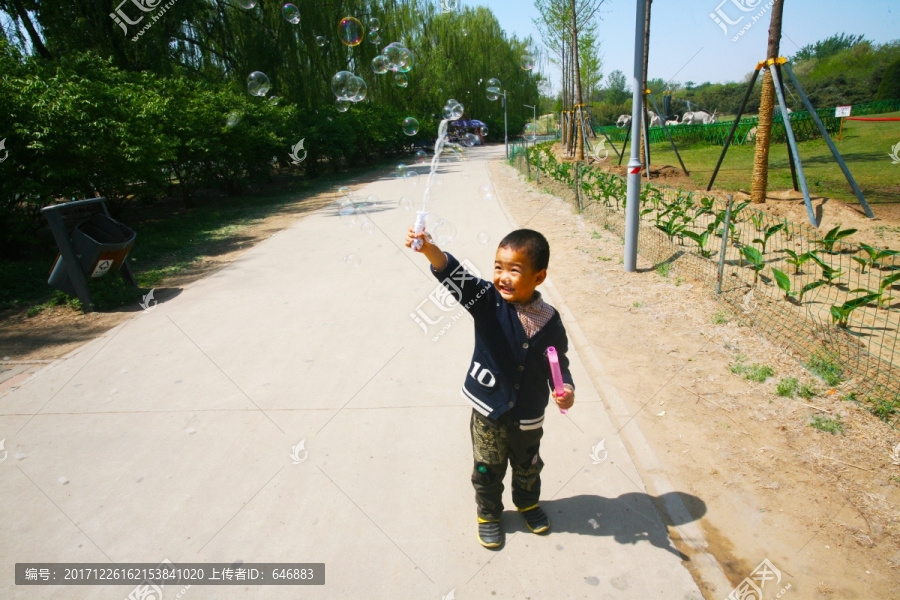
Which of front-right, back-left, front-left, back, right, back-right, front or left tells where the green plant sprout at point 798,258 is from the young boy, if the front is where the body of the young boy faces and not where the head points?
back-left

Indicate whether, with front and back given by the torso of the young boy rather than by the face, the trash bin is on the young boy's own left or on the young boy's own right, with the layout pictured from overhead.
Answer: on the young boy's own right

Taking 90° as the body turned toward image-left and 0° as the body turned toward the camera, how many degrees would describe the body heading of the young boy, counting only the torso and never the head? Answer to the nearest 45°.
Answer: approximately 0°

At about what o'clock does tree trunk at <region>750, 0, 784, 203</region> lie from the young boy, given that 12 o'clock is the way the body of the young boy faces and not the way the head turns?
The tree trunk is roughly at 7 o'clock from the young boy.

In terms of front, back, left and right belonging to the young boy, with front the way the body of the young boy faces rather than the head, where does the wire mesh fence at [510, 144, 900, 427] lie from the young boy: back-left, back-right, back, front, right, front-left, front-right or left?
back-left

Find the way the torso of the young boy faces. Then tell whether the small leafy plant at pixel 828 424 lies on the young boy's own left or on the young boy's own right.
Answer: on the young boy's own left

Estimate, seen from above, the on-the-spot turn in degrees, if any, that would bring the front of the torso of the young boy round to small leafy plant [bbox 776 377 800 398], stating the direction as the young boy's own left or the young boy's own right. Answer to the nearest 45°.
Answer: approximately 135° to the young boy's own left

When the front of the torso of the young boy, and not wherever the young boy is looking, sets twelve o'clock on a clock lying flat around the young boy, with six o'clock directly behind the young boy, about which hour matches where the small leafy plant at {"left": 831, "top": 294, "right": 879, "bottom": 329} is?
The small leafy plant is roughly at 8 o'clock from the young boy.
